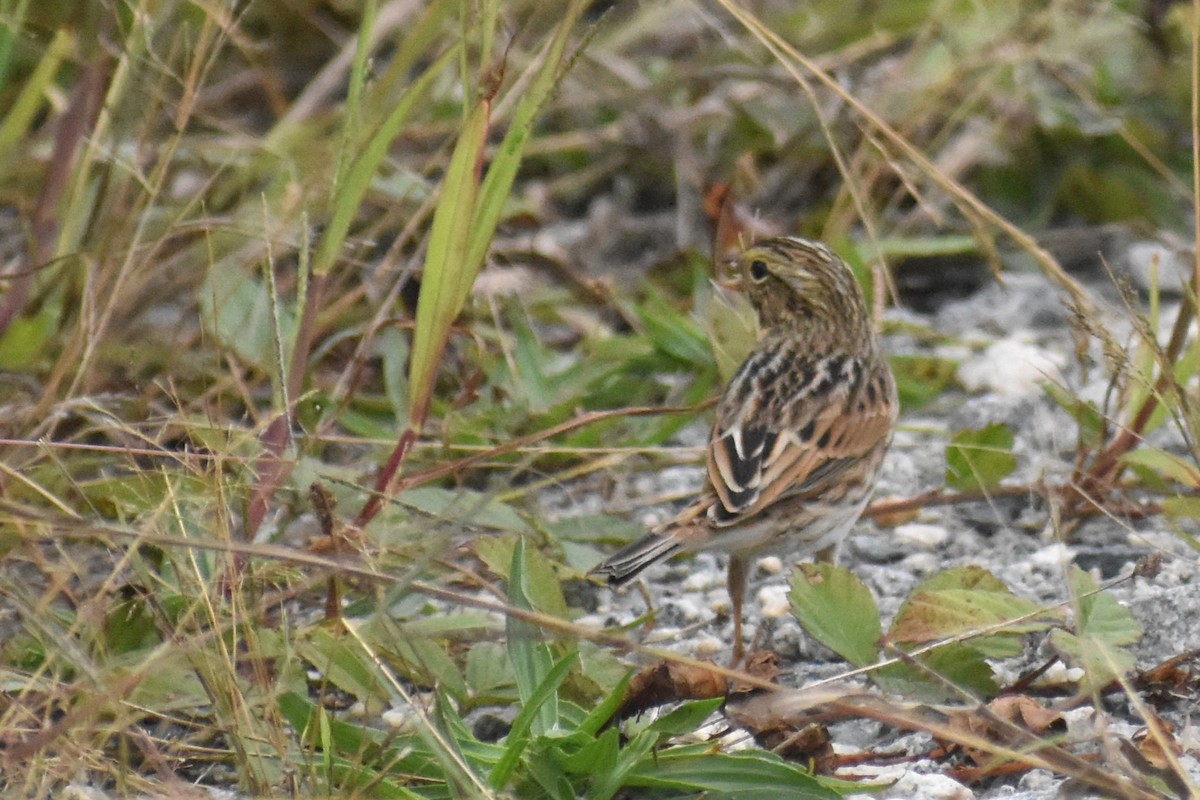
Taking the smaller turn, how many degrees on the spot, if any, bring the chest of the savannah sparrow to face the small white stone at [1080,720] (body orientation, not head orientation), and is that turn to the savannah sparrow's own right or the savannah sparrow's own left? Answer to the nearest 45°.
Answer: approximately 90° to the savannah sparrow's own right

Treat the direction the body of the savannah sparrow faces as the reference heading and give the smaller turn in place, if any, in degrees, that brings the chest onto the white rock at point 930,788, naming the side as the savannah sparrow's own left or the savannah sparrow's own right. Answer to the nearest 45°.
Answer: approximately 135° to the savannah sparrow's own right

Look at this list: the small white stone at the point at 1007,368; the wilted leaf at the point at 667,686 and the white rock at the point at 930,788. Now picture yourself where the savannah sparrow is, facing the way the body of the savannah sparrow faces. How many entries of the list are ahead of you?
1

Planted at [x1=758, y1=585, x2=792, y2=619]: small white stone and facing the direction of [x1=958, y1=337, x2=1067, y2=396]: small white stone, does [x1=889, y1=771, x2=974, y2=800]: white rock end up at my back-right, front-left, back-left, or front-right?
back-right

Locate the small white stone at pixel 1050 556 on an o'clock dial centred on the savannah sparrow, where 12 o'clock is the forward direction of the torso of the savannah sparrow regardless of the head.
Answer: The small white stone is roughly at 2 o'clock from the savannah sparrow.

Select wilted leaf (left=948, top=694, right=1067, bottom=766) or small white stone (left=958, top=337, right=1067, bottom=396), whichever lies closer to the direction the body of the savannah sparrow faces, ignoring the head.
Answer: the small white stone

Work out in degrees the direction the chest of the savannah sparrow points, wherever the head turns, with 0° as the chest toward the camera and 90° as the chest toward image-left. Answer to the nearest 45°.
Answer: approximately 225°
